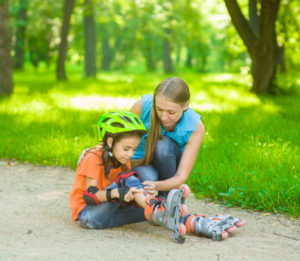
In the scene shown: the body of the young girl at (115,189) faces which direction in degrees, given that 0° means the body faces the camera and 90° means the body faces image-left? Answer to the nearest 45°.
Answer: approximately 315°

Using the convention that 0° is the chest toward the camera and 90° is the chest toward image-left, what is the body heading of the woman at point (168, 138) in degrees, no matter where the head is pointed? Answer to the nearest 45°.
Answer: approximately 45°

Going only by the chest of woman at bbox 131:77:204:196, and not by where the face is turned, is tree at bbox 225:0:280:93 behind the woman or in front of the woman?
behind

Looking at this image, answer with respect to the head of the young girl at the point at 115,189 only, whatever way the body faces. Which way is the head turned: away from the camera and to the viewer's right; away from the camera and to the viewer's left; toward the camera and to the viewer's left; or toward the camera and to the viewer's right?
toward the camera and to the viewer's right

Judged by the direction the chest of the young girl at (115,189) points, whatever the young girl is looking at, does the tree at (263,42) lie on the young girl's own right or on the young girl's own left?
on the young girl's own left
